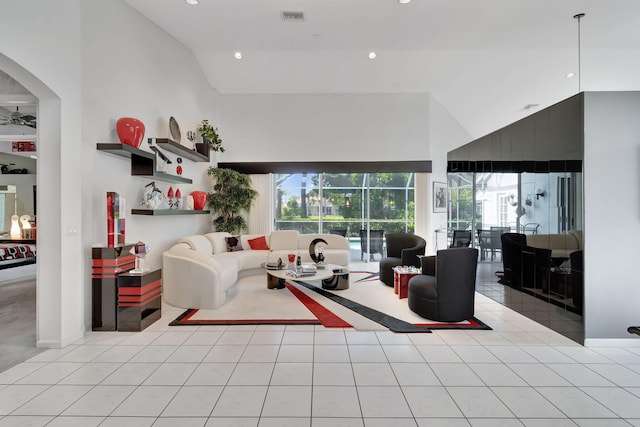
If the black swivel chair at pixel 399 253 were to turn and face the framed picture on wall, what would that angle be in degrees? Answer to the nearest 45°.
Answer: approximately 135° to its right

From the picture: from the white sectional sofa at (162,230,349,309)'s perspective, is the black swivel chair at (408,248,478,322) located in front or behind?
in front

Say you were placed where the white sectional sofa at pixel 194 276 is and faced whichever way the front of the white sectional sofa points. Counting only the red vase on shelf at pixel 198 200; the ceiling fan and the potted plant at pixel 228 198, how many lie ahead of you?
0

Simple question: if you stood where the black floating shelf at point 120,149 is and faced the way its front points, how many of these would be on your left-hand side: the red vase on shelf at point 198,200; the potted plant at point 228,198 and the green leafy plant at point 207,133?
3

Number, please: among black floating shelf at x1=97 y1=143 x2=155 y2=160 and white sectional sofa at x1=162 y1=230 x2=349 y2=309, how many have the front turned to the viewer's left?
0

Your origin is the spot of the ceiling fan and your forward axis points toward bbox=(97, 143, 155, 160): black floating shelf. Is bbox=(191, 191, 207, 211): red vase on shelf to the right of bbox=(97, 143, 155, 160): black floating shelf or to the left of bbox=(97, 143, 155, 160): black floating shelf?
left

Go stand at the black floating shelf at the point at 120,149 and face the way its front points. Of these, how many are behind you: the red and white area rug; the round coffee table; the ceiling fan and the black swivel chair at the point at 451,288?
1

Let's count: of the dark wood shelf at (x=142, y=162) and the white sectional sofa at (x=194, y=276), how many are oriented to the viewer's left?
0

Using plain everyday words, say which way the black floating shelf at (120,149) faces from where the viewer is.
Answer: facing the viewer and to the right of the viewer

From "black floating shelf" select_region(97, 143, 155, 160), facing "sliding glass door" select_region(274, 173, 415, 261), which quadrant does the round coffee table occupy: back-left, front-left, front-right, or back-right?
front-right

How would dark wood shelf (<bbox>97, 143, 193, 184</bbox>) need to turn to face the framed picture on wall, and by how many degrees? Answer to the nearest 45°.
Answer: approximately 45° to its left

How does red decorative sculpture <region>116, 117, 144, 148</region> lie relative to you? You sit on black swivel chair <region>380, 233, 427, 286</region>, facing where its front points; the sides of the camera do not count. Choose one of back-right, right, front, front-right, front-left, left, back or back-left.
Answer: front
